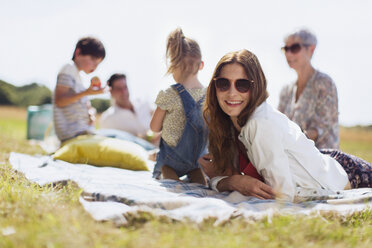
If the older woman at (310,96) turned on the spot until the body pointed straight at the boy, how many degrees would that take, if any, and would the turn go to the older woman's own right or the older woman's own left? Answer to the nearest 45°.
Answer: approximately 45° to the older woman's own right

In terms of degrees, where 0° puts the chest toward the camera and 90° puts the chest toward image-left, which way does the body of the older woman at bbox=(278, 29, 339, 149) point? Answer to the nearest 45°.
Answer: approximately 45°

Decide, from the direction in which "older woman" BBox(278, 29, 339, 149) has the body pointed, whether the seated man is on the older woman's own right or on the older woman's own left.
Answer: on the older woman's own right

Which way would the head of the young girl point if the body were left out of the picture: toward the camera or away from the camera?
away from the camera

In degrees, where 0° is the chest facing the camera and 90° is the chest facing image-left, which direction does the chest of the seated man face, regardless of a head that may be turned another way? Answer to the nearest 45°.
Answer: approximately 315°

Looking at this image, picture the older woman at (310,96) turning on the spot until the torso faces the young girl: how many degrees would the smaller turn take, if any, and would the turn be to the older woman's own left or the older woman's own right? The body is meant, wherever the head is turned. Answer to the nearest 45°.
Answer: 0° — they already face them
